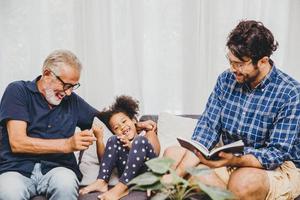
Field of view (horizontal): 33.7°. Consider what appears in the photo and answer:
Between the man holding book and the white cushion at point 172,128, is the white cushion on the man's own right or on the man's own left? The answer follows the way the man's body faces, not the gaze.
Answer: on the man's own right

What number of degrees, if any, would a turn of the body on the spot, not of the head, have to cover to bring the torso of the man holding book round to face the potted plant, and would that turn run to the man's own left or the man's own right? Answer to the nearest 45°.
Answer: approximately 45° to the man's own left

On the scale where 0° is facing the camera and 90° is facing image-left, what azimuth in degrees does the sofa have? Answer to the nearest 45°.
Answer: approximately 0°

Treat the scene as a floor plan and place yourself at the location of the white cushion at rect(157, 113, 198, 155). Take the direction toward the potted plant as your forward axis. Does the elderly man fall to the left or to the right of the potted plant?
right

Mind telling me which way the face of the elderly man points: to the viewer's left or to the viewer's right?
to the viewer's right

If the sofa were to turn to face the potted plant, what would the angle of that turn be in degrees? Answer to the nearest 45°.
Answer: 0° — it already faces it

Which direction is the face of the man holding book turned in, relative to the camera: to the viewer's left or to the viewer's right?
to the viewer's left
